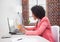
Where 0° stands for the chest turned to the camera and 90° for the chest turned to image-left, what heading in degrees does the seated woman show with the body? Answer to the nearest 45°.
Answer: approximately 90°
